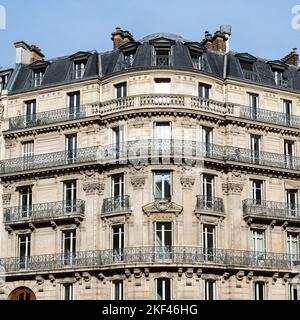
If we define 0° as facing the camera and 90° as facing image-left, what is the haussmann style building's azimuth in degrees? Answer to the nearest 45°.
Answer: approximately 0°
